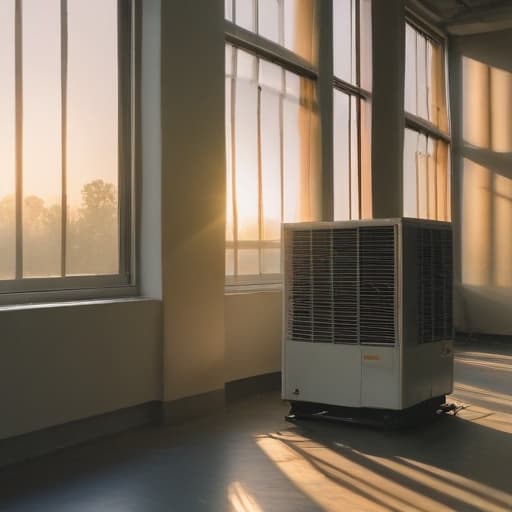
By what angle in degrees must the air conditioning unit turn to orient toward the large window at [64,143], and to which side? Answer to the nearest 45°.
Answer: approximately 45° to its right

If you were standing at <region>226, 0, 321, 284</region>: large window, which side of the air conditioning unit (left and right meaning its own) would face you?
right

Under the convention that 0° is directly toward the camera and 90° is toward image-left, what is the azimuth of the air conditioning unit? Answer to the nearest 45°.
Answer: approximately 45°

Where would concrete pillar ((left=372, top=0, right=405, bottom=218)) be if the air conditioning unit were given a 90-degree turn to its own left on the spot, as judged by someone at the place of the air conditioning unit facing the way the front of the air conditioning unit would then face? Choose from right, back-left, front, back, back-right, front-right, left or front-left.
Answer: back-left

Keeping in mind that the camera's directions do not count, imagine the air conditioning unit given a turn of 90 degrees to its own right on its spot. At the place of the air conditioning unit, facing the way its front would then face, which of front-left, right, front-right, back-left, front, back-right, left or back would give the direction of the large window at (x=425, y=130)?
front-right
